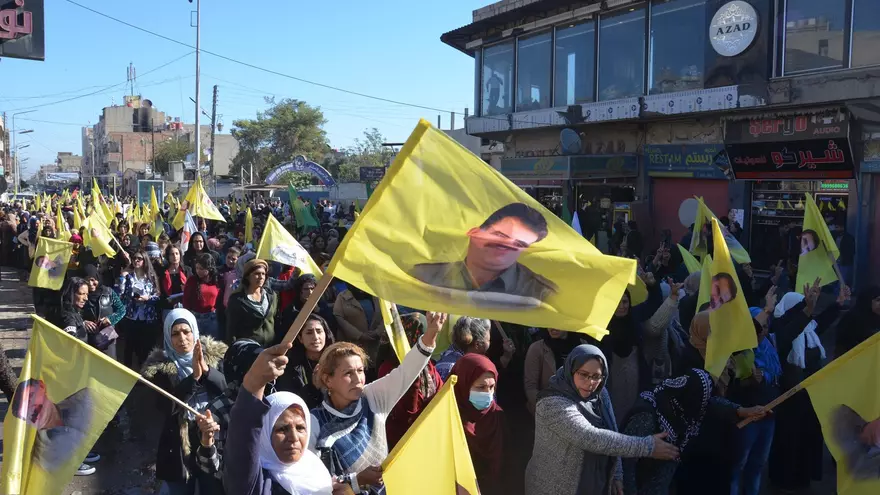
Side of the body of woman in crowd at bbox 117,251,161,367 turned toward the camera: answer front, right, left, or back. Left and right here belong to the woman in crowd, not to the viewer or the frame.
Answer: front

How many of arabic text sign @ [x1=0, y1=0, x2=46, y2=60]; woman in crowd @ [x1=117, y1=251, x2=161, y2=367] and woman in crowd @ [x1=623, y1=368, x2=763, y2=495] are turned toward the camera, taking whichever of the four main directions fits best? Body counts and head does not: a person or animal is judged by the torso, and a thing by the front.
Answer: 2

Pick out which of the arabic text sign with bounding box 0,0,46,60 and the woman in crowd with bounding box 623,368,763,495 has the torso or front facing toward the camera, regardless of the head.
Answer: the arabic text sign

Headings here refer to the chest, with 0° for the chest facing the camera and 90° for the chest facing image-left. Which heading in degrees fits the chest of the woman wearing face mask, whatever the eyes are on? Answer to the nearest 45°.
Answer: approximately 315°

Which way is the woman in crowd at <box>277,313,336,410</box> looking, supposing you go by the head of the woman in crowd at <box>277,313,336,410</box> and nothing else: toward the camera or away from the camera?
toward the camera

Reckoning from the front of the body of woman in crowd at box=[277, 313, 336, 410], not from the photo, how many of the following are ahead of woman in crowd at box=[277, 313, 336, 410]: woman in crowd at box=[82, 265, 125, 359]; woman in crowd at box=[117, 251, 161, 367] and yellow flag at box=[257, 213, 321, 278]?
0

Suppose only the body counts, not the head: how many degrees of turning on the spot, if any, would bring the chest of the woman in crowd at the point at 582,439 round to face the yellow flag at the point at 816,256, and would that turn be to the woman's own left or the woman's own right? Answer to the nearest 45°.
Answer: approximately 90° to the woman's own left

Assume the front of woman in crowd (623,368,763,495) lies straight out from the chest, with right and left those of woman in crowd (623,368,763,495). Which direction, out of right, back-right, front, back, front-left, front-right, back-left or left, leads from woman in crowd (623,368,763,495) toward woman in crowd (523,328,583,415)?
left

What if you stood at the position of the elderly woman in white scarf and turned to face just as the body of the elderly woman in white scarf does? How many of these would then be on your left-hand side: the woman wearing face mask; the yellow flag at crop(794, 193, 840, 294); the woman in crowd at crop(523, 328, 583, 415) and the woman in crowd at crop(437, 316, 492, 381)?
4

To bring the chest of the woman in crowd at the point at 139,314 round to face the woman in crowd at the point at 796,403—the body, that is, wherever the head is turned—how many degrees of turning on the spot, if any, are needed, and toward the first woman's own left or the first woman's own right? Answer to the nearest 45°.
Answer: approximately 45° to the first woman's own left

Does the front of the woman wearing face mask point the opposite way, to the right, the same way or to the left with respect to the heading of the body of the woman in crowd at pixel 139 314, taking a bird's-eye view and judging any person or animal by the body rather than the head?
the same way

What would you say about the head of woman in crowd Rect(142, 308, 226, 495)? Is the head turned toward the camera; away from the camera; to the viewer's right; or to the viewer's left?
toward the camera

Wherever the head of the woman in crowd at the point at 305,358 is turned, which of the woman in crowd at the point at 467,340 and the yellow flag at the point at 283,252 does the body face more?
the woman in crowd

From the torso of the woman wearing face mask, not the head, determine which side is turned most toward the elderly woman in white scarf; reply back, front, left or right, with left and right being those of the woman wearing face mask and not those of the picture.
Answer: right

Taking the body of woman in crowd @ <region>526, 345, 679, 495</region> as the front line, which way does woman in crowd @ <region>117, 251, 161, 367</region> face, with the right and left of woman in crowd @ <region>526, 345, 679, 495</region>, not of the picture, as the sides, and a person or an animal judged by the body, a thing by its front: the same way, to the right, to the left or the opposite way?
the same way
